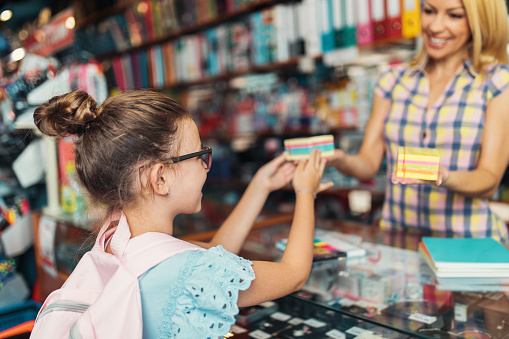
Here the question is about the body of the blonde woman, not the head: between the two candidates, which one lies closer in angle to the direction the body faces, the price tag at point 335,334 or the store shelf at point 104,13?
the price tag

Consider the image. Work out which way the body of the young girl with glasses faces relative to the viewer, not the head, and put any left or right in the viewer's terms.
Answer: facing away from the viewer and to the right of the viewer

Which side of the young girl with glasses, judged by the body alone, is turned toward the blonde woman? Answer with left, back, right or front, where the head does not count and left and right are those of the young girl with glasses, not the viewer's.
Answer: front

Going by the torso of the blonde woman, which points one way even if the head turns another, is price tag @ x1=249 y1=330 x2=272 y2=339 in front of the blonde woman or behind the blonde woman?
in front

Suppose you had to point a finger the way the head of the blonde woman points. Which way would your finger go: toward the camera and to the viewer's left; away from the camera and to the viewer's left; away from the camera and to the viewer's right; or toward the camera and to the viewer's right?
toward the camera and to the viewer's left

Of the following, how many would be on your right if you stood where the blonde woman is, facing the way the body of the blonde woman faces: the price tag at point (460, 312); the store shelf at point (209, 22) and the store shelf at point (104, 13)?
2

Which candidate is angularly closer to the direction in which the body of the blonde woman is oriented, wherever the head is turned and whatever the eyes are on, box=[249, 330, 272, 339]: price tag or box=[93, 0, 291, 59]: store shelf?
the price tag

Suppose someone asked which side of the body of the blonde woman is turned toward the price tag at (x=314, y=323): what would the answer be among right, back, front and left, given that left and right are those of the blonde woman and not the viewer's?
front

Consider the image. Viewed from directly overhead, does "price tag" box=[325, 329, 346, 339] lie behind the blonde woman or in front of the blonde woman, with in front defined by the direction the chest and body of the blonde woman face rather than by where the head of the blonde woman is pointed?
in front

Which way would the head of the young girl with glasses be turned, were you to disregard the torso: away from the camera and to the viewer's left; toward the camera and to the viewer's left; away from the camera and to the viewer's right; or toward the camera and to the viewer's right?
away from the camera and to the viewer's right
